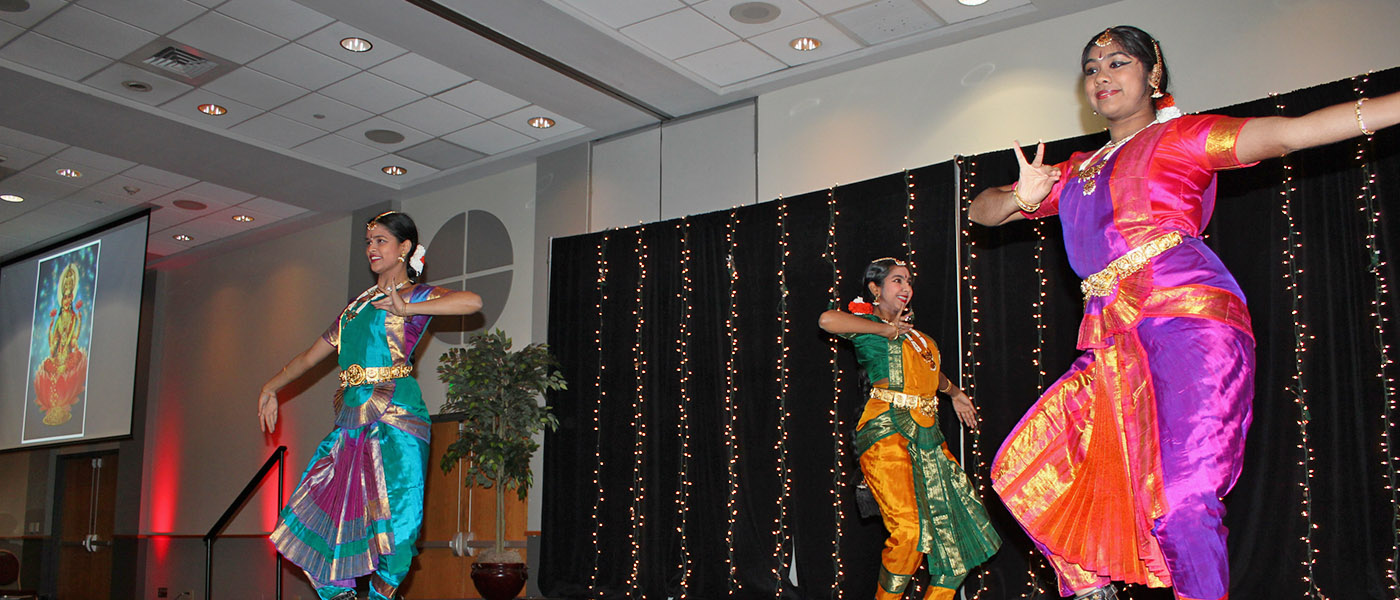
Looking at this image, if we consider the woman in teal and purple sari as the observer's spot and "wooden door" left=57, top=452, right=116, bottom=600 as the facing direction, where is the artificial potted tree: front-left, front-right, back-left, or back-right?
front-right

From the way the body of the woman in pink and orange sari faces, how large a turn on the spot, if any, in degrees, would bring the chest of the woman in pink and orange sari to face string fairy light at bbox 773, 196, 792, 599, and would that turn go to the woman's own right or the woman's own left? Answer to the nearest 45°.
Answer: approximately 90° to the woman's own right

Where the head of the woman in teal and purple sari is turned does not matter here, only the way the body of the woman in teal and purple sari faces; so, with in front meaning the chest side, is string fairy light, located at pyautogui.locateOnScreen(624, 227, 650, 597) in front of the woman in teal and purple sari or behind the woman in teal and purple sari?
behind

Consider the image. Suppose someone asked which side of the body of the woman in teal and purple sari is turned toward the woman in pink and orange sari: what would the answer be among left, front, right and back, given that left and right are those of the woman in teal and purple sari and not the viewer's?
left

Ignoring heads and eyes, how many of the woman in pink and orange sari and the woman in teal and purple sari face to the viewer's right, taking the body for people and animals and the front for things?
0

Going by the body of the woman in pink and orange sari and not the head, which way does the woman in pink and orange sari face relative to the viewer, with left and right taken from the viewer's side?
facing the viewer and to the left of the viewer

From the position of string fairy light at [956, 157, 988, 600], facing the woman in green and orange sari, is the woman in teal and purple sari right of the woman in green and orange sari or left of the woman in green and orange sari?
right

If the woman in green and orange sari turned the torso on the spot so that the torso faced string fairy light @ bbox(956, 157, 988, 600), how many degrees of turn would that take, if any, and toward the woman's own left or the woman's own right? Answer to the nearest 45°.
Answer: approximately 135° to the woman's own left

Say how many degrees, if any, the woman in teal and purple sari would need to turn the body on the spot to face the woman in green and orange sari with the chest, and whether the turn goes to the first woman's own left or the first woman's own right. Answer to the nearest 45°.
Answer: approximately 135° to the first woman's own left

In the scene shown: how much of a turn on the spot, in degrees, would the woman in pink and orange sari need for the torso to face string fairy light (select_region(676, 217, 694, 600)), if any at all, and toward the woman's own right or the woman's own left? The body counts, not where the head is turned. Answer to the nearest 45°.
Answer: approximately 90° to the woman's own right

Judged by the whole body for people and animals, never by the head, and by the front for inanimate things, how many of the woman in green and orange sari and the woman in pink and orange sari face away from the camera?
0

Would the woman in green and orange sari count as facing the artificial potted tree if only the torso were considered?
no

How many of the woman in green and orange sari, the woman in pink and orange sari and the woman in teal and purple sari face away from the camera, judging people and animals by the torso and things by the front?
0
